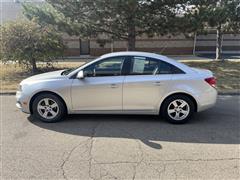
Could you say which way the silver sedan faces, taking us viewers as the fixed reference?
facing to the left of the viewer

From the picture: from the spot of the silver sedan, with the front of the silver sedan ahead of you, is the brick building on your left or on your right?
on your right
